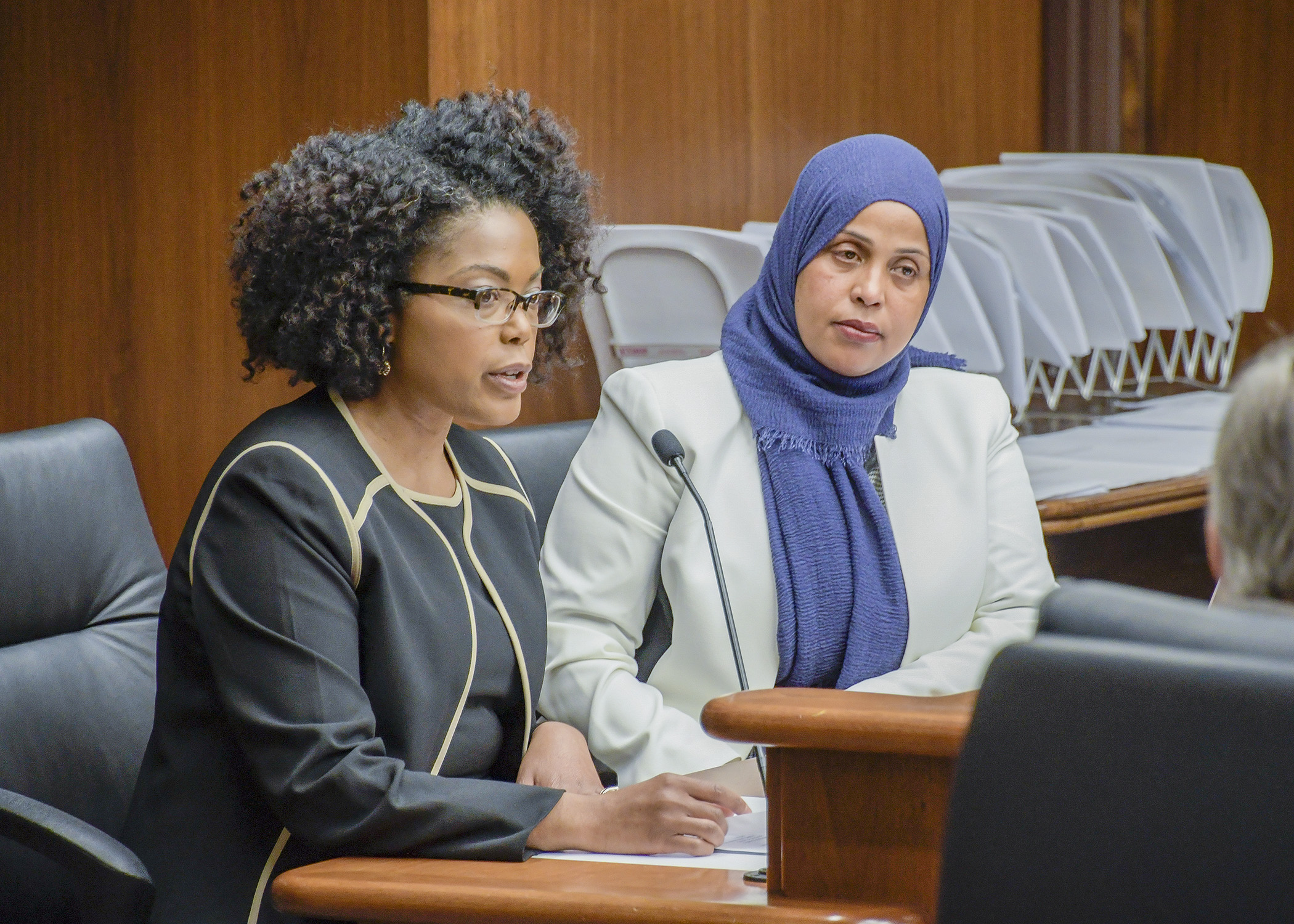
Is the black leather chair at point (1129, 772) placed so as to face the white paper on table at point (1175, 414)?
yes

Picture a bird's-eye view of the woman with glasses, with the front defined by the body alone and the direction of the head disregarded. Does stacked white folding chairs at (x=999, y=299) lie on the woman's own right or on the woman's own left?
on the woman's own left

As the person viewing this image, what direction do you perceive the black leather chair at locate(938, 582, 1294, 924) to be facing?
facing away from the viewer

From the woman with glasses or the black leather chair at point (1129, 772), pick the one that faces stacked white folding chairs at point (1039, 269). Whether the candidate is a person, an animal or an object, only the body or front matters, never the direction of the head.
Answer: the black leather chair
